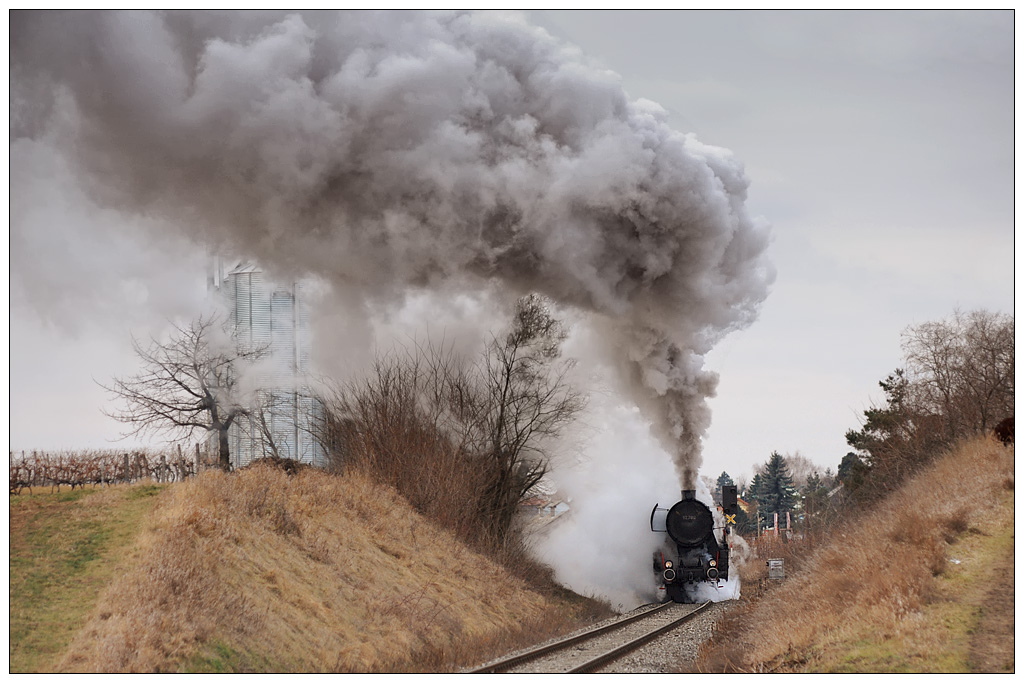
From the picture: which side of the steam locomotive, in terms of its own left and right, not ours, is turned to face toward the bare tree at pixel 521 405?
right

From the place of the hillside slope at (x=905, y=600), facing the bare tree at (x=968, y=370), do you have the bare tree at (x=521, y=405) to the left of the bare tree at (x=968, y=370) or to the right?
left

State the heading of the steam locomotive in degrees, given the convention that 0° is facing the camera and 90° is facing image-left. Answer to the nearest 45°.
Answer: approximately 0°

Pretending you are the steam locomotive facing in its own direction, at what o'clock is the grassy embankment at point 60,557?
The grassy embankment is roughly at 1 o'clock from the steam locomotive.

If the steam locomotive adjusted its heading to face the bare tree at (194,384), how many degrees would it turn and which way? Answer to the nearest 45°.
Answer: approximately 45° to its right

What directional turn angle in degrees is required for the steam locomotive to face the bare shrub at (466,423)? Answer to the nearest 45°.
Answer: approximately 45° to its right

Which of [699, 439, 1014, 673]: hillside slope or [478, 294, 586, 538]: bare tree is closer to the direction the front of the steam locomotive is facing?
the hillside slope

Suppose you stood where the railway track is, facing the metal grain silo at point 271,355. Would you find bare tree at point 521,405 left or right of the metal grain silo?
right
